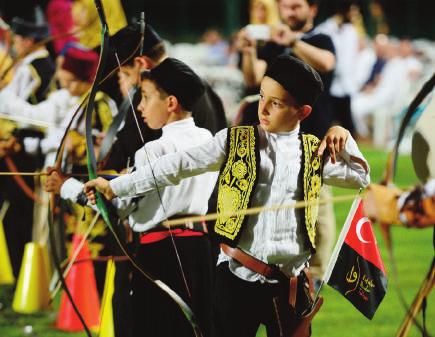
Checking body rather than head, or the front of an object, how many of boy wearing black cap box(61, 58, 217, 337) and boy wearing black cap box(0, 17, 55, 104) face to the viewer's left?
2

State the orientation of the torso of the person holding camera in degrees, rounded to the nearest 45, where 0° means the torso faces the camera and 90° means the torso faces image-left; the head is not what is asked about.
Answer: approximately 45°

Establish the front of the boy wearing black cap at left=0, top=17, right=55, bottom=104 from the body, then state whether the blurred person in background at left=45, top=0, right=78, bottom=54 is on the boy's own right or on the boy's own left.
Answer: on the boy's own right

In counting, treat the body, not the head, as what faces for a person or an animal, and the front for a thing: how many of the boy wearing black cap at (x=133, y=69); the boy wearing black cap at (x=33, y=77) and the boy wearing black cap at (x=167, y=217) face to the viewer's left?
3

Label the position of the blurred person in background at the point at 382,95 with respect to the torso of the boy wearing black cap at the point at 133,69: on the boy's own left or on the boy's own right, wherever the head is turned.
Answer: on the boy's own right

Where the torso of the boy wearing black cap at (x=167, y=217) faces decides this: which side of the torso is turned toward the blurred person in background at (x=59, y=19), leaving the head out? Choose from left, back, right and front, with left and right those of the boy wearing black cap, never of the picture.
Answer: right

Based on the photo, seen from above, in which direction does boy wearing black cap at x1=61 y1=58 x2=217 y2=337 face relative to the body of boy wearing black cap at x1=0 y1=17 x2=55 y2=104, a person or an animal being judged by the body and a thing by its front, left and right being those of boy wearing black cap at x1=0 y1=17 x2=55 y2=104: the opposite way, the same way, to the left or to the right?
the same way

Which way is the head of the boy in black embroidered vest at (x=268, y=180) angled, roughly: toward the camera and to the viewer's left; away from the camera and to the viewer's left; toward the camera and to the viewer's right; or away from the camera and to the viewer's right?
toward the camera and to the viewer's left

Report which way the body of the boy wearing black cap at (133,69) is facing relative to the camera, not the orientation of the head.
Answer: to the viewer's left

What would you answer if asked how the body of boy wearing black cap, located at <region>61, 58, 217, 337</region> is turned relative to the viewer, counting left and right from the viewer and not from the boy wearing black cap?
facing to the left of the viewer

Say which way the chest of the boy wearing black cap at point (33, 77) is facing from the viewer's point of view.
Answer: to the viewer's left

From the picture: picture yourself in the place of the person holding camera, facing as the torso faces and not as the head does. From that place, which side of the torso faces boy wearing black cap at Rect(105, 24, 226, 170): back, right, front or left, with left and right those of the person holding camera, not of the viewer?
front

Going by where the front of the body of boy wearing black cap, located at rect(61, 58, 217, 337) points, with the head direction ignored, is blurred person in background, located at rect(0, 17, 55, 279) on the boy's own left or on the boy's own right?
on the boy's own right

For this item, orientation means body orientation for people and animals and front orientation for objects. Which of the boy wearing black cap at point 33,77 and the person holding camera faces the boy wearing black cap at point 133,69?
the person holding camera

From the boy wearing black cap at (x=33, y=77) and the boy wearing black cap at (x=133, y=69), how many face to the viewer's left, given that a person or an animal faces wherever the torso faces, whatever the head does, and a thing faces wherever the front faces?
2

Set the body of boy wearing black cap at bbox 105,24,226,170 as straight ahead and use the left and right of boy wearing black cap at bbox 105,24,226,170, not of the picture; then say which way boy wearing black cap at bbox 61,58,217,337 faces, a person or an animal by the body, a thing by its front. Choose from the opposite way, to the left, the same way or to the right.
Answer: the same way
